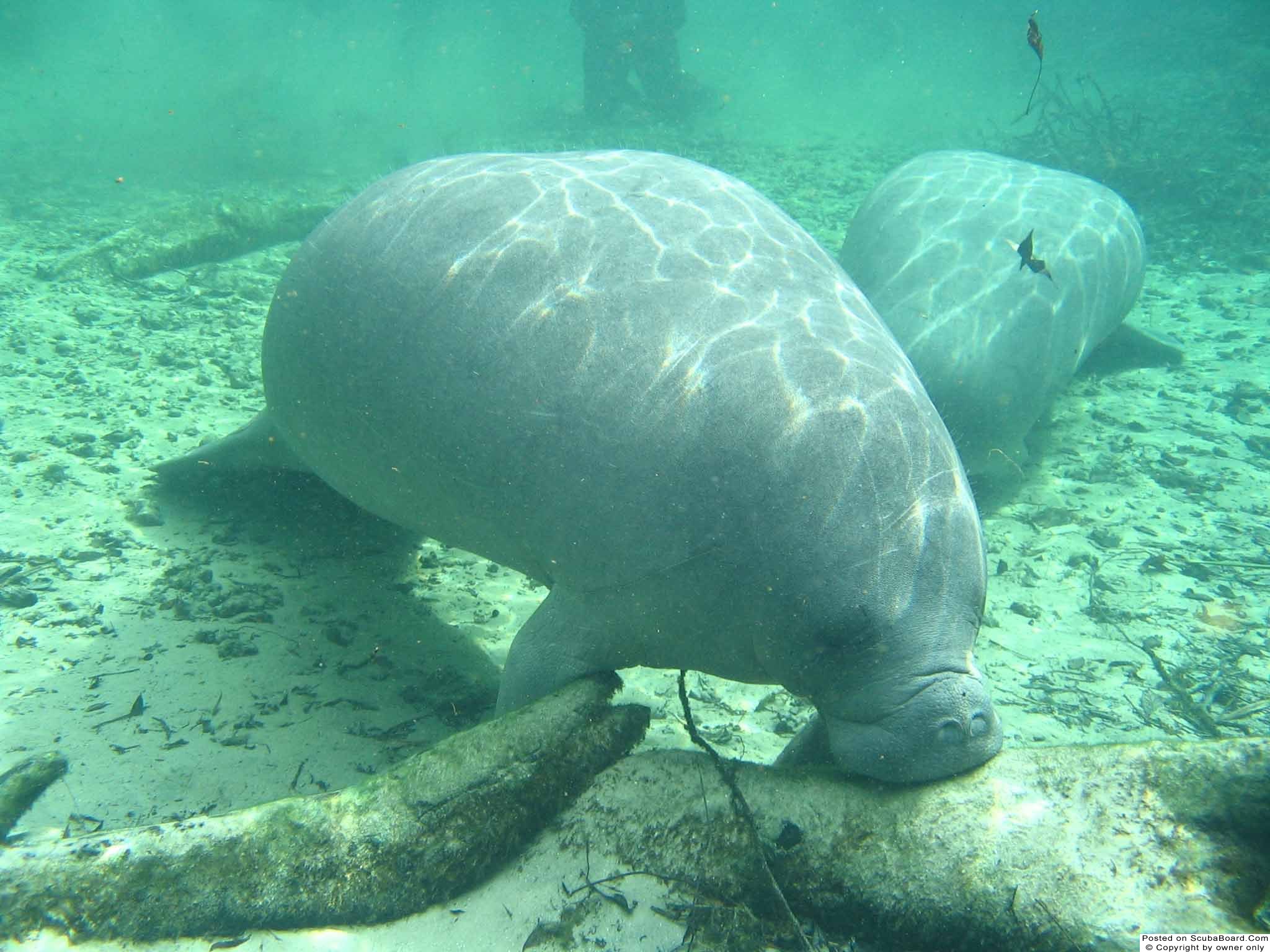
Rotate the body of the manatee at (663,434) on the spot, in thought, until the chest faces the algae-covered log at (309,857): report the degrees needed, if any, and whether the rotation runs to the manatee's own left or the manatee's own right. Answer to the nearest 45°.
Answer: approximately 90° to the manatee's own right

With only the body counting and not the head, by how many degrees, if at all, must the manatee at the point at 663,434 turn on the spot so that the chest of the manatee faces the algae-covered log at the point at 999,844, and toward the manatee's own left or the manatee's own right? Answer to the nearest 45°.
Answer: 0° — it already faces it

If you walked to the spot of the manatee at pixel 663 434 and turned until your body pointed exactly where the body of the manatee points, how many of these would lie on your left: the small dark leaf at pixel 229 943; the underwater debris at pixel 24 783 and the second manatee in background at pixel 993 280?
1

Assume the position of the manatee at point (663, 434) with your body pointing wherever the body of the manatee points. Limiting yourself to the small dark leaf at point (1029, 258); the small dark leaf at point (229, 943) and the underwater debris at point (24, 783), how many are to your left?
1

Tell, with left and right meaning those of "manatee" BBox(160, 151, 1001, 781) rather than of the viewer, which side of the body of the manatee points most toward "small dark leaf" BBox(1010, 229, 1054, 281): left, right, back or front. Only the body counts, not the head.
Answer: left

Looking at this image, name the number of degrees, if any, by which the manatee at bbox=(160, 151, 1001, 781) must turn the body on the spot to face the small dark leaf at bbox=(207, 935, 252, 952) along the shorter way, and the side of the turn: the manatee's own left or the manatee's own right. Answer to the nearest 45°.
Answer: approximately 90° to the manatee's own right

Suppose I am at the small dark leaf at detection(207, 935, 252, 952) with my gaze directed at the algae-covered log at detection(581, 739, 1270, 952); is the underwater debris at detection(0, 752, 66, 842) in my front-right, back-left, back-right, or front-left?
back-left

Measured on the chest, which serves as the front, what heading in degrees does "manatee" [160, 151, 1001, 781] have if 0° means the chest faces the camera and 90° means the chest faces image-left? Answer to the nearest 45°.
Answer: approximately 315°

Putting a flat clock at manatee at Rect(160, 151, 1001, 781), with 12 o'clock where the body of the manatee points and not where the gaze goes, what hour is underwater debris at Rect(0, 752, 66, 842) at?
The underwater debris is roughly at 4 o'clock from the manatee.

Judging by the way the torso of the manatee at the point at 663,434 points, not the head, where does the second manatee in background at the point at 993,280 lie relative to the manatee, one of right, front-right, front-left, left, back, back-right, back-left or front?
left
